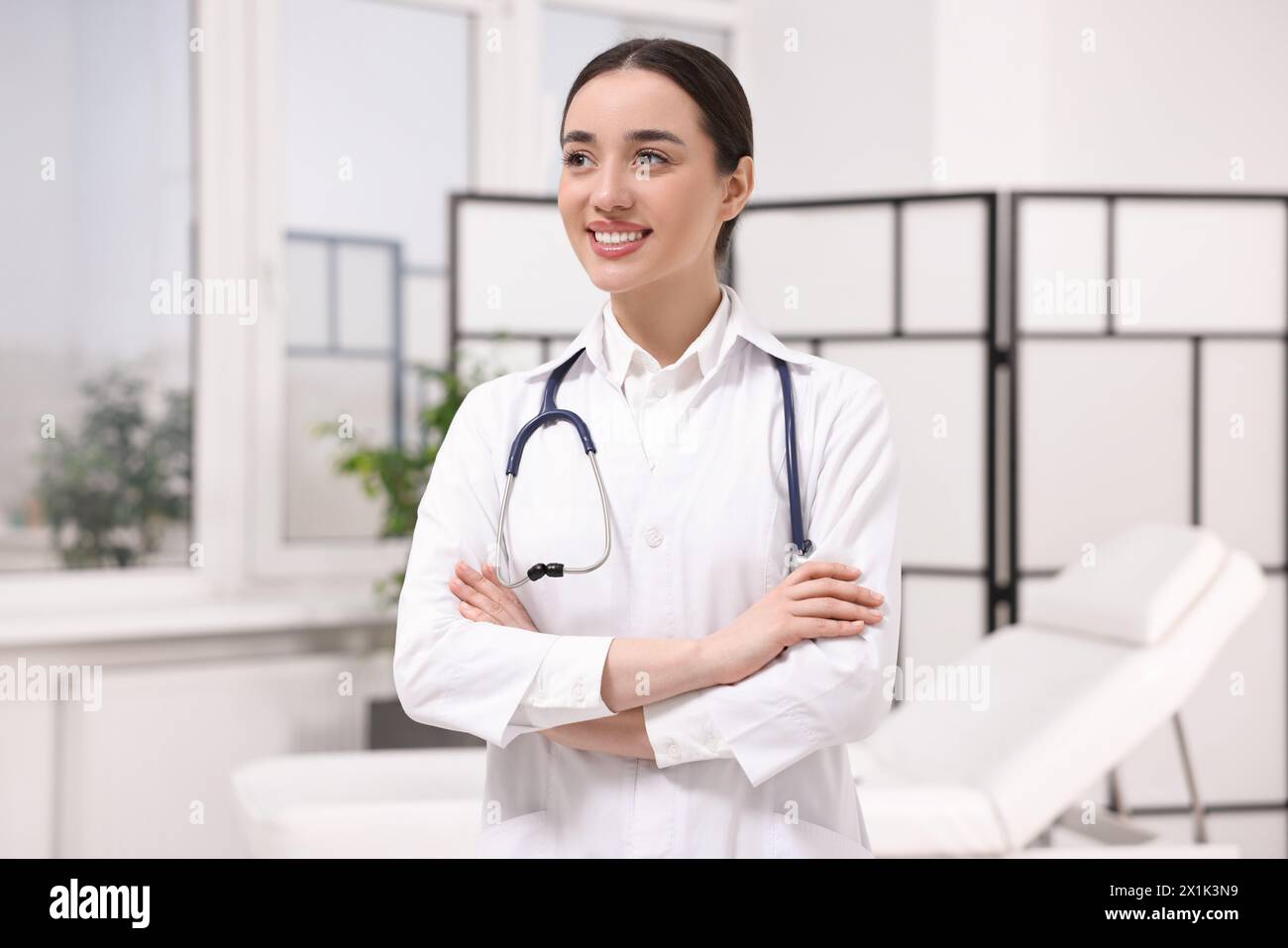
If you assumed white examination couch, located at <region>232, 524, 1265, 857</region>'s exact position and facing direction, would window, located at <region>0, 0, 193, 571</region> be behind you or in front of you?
in front

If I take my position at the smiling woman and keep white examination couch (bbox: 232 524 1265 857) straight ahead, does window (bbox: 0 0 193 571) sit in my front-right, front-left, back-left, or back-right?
front-left

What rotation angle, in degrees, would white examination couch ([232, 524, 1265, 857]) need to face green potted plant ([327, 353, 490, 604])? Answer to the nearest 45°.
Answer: approximately 45° to its right

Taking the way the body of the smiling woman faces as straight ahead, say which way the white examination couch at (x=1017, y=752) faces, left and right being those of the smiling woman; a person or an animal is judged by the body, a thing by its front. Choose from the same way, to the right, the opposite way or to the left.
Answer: to the right

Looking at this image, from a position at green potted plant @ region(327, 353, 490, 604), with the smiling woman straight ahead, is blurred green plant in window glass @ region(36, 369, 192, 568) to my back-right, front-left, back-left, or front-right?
back-right

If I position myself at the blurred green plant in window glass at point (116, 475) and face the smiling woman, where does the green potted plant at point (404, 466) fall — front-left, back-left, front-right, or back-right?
front-left

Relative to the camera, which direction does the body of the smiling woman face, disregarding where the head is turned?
toward the camera

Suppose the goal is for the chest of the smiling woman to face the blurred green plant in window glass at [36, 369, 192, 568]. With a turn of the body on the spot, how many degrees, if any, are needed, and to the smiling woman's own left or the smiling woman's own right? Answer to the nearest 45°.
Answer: approximately 135° to the smiling woman's own right

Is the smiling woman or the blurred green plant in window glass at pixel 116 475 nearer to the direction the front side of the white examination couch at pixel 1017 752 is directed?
the blurred green plant in window glass

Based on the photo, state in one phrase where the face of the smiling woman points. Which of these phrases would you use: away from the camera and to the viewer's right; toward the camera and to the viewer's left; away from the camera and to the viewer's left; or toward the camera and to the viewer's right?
toward the camera and to the viewer's left

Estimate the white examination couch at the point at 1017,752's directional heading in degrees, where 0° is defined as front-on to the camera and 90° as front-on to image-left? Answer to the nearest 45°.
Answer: approximately 90°
